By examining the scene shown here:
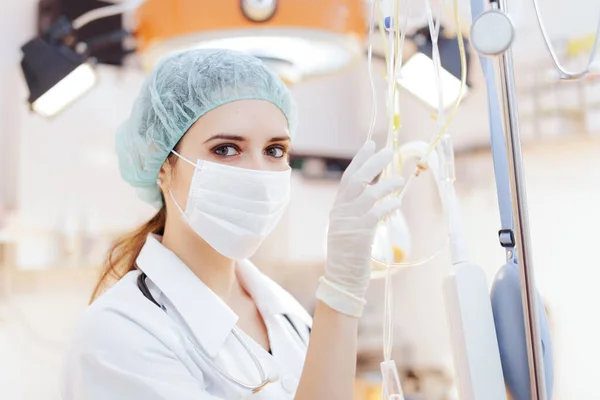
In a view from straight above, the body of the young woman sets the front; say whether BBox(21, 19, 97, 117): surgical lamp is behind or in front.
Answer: behind

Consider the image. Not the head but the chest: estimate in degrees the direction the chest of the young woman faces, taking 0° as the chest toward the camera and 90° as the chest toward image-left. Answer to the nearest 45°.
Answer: approximately 315°

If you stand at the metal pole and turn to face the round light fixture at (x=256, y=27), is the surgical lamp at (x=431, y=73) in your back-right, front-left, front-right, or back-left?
front-right
